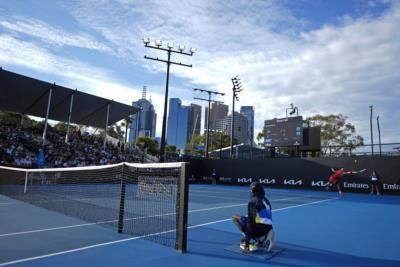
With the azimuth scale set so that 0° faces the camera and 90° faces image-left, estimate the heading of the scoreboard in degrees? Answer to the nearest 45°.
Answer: approximately 45°
